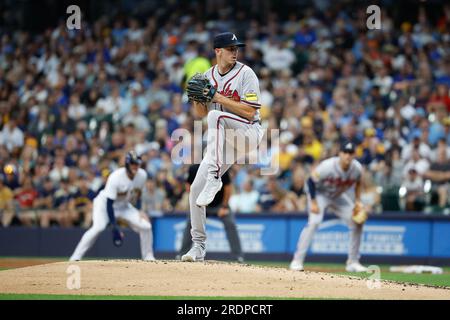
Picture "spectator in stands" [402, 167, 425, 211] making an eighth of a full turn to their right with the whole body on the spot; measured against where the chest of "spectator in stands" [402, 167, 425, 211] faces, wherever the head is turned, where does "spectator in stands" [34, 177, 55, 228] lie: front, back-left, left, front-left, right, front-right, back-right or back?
front-right

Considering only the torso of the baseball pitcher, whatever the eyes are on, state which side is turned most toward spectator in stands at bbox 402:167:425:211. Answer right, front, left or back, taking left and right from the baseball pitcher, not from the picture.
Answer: back

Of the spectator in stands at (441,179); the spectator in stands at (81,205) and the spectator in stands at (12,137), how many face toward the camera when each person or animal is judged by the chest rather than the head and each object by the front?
3

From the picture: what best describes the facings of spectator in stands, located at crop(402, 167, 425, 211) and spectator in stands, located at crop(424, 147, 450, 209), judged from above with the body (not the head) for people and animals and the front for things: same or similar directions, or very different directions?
same or similar directions

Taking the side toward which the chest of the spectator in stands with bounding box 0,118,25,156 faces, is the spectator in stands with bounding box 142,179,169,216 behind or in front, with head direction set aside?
in front

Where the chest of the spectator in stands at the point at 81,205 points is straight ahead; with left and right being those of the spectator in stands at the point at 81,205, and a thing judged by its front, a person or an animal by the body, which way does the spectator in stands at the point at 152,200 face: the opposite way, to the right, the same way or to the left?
the same way

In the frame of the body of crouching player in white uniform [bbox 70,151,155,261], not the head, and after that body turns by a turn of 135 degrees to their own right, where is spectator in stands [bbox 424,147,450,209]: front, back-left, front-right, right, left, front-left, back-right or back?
right

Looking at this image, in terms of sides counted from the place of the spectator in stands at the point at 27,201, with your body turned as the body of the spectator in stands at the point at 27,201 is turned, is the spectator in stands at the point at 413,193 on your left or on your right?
on your left

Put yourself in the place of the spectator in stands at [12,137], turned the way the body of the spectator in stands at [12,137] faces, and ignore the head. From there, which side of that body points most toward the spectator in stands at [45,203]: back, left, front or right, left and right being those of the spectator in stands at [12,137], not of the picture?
front

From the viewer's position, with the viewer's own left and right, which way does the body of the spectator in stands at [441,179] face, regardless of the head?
facing the viewer

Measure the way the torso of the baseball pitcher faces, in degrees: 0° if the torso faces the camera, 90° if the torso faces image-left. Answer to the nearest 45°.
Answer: approximately 45°

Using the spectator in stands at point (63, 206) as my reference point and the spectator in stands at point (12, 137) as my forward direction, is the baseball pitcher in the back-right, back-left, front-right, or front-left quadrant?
back-left

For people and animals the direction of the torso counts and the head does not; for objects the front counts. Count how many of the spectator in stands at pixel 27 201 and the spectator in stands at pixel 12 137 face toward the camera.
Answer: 2

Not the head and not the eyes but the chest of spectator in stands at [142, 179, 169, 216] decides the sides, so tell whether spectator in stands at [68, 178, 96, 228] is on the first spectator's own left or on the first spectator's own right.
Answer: on the first spectator's own right

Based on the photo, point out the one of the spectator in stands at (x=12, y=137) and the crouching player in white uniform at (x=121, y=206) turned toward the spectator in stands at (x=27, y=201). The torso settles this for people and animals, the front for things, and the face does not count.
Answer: the spectator in stands at (x=12, y=137)

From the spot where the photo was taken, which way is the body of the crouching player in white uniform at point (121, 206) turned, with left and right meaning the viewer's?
facing the viewer and to the right of the viewer

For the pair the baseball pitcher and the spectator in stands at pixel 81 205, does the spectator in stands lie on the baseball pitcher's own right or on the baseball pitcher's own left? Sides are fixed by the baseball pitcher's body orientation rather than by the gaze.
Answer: on the baseball pitcher's own right
